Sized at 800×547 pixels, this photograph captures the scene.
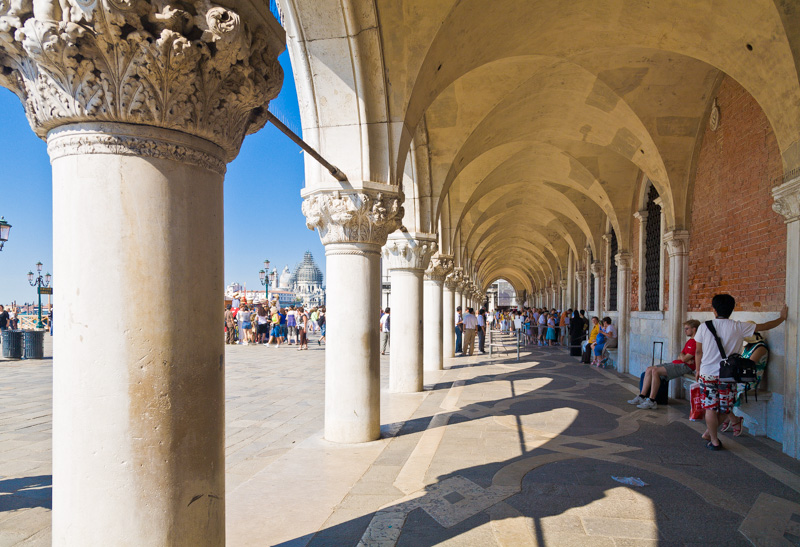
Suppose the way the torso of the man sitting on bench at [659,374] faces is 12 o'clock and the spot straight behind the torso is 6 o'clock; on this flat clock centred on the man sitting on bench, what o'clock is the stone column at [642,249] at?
The stone column is roughly at 3 o'clock from the man sitting on bench.

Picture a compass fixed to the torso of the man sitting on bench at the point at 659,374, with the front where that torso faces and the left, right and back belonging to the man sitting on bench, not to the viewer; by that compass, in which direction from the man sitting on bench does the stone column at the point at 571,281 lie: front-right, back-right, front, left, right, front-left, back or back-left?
right

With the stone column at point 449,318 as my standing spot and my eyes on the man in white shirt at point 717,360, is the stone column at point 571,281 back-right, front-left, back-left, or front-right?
back-left

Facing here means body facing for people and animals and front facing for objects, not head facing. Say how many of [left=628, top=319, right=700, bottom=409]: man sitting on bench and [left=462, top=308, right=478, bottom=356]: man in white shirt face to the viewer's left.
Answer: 1

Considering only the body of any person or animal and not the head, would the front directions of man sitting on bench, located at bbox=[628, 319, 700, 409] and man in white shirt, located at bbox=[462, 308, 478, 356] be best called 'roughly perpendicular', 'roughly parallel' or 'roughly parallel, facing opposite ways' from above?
roughly perpendicular

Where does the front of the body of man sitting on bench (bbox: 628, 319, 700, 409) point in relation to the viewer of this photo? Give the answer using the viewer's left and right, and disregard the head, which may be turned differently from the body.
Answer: facing to the left of the viewer
